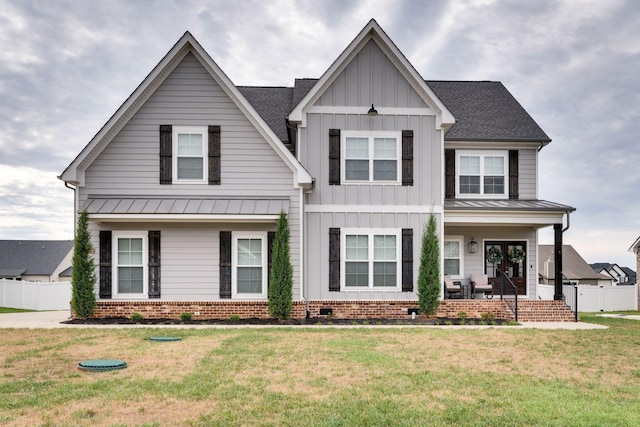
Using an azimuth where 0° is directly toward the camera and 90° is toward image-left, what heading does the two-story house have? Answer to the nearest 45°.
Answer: approximately 0°

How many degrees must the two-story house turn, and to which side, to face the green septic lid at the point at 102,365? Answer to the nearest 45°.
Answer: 0° — it already faces it

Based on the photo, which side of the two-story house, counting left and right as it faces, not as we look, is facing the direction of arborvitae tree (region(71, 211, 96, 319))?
right
